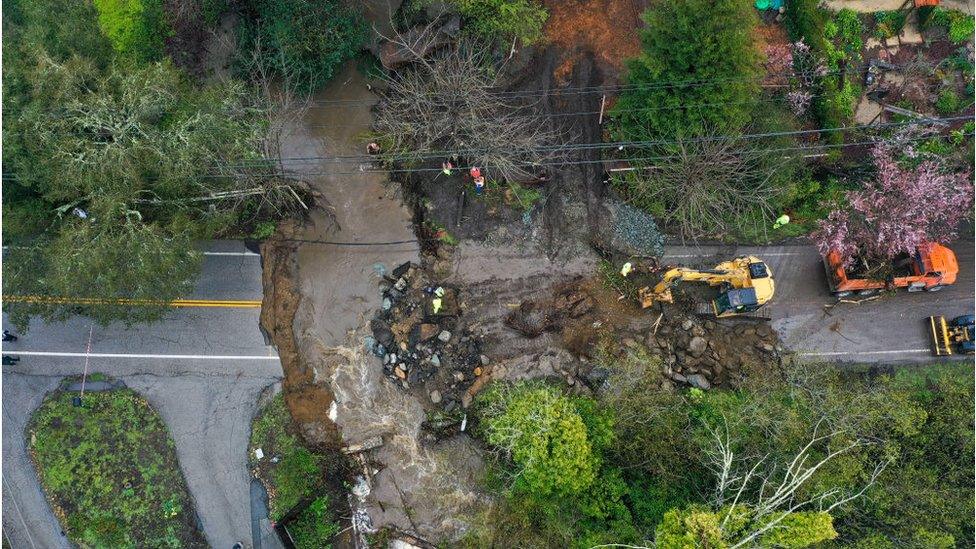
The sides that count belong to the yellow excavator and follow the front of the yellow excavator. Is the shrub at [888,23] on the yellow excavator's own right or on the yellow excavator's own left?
on the yellow excavator's own right

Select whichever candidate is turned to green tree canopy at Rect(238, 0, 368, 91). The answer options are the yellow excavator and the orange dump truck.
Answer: the yellow excavator

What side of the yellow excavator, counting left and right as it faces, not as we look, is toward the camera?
left

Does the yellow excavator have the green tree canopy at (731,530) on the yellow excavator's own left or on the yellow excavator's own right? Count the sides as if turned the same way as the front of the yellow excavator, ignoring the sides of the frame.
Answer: on the yellow excavator's own left

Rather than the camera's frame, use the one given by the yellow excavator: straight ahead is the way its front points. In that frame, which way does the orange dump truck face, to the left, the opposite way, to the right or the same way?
the opposite way

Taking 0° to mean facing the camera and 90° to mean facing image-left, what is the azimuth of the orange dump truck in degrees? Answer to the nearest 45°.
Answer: approximately 270°

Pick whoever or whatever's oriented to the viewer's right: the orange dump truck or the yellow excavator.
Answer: the orange dump truck

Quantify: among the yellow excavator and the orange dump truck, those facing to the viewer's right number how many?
1

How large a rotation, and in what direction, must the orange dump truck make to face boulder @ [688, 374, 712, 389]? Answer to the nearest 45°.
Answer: approximately 135° to its right
